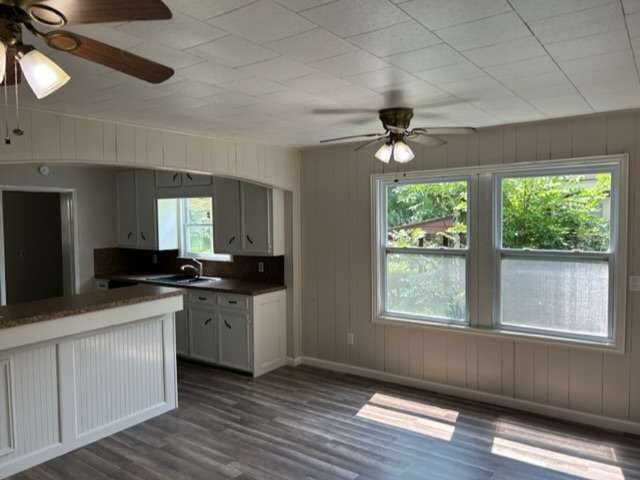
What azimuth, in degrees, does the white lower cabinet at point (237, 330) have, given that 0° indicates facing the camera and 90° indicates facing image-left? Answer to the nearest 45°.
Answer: approximately 45°

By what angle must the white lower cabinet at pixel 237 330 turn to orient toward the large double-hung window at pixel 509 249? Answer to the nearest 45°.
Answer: approximately 90° to its left
